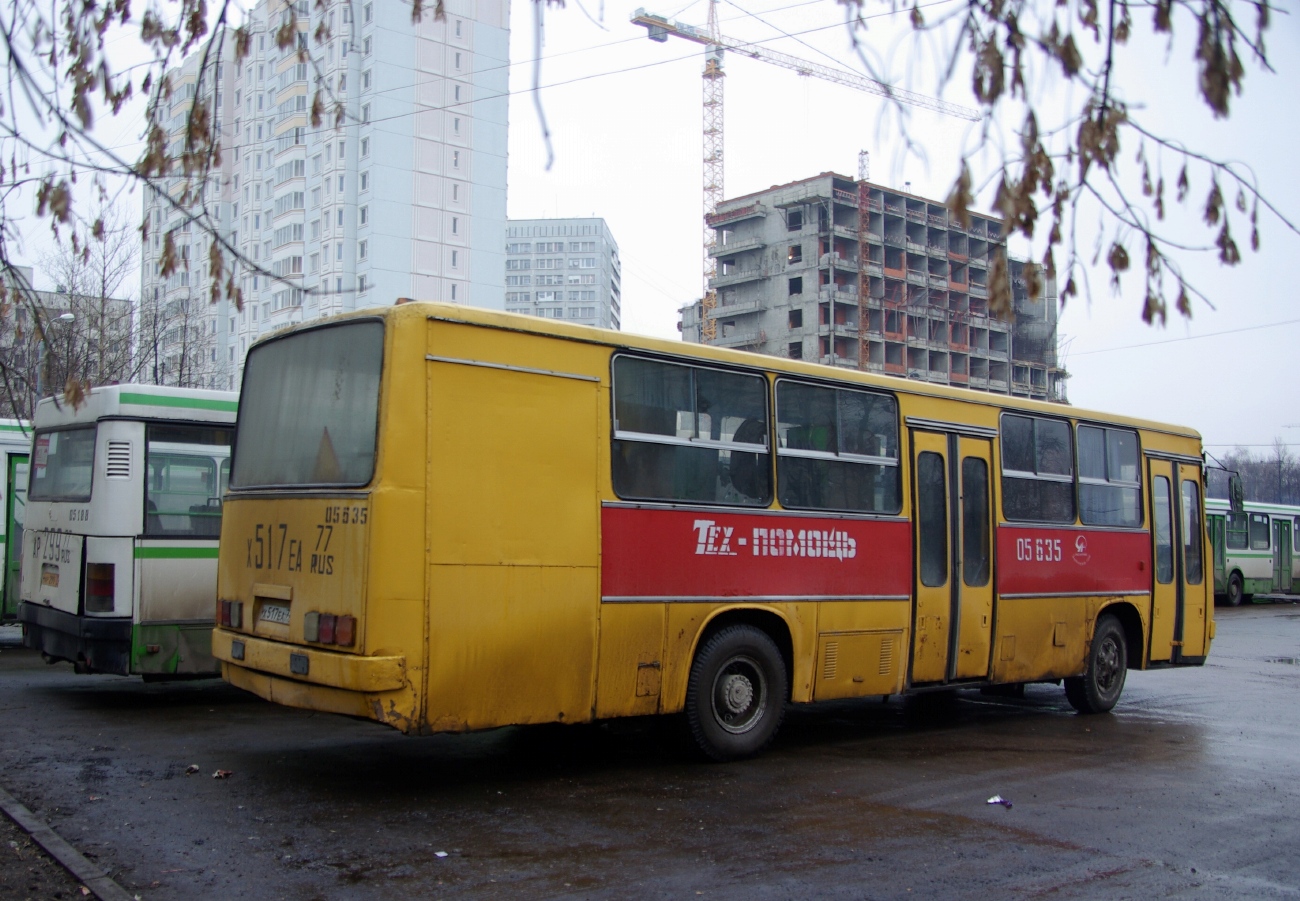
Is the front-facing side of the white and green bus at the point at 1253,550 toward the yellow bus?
no

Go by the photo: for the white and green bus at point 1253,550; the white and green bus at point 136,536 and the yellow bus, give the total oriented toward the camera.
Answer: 0

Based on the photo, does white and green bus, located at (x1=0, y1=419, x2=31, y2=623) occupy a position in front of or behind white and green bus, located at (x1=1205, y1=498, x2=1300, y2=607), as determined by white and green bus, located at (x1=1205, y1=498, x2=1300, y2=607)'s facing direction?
behind

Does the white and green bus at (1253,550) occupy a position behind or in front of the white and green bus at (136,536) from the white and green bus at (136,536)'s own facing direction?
in front

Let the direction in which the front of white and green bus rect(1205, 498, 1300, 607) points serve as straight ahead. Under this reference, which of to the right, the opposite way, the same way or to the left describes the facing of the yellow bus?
the same way

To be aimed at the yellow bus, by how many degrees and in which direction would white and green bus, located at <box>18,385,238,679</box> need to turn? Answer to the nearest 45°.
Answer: approximately 90° to its right

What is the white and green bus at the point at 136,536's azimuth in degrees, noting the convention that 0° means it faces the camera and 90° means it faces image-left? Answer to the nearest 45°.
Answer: approximately 225°

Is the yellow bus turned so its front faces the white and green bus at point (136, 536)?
no

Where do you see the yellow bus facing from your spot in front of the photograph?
facing away from the viewer and to the right of the viewer

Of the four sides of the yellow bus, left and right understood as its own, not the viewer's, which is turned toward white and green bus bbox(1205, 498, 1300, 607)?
front

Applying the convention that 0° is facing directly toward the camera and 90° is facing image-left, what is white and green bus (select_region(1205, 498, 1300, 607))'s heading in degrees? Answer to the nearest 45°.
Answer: approximately 225°

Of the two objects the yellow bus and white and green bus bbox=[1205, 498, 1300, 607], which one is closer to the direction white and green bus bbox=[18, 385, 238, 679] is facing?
the white and green bus

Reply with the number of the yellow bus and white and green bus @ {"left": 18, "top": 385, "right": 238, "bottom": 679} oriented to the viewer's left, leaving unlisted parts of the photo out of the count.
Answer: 0

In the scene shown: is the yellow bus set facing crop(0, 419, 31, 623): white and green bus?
no
